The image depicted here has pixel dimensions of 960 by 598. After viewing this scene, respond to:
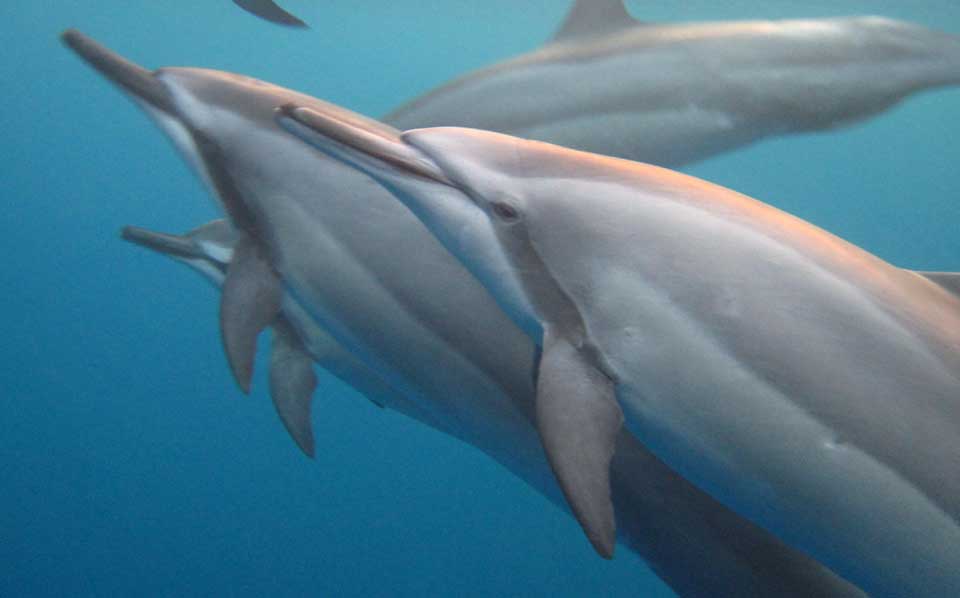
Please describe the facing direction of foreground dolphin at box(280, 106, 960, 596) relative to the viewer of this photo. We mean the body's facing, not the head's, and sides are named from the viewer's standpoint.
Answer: facing to the left of the viewer

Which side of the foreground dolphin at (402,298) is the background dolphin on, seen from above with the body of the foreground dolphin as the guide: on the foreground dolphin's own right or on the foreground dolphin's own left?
on the foreground dolphin's own right

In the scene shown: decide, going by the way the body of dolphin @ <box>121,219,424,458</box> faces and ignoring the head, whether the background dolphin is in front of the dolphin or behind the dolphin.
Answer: behind

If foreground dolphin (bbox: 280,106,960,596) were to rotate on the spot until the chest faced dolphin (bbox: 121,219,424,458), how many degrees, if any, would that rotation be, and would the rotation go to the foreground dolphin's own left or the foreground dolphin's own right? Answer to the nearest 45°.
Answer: approximately 45° to the foreground dolphin's own right

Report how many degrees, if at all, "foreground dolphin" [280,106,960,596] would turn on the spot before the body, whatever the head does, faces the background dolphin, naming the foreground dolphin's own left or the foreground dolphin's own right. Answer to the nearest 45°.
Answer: approximately 90° to the foreground dolphin's own right

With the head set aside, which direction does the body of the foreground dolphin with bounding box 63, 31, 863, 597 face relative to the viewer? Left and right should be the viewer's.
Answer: facing to the left of the viewer

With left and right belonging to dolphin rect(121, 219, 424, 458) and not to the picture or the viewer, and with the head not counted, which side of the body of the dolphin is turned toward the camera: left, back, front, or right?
left

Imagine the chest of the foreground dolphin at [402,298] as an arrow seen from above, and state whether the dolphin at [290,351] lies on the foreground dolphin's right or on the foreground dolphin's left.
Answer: on the foreground dolphin's right
